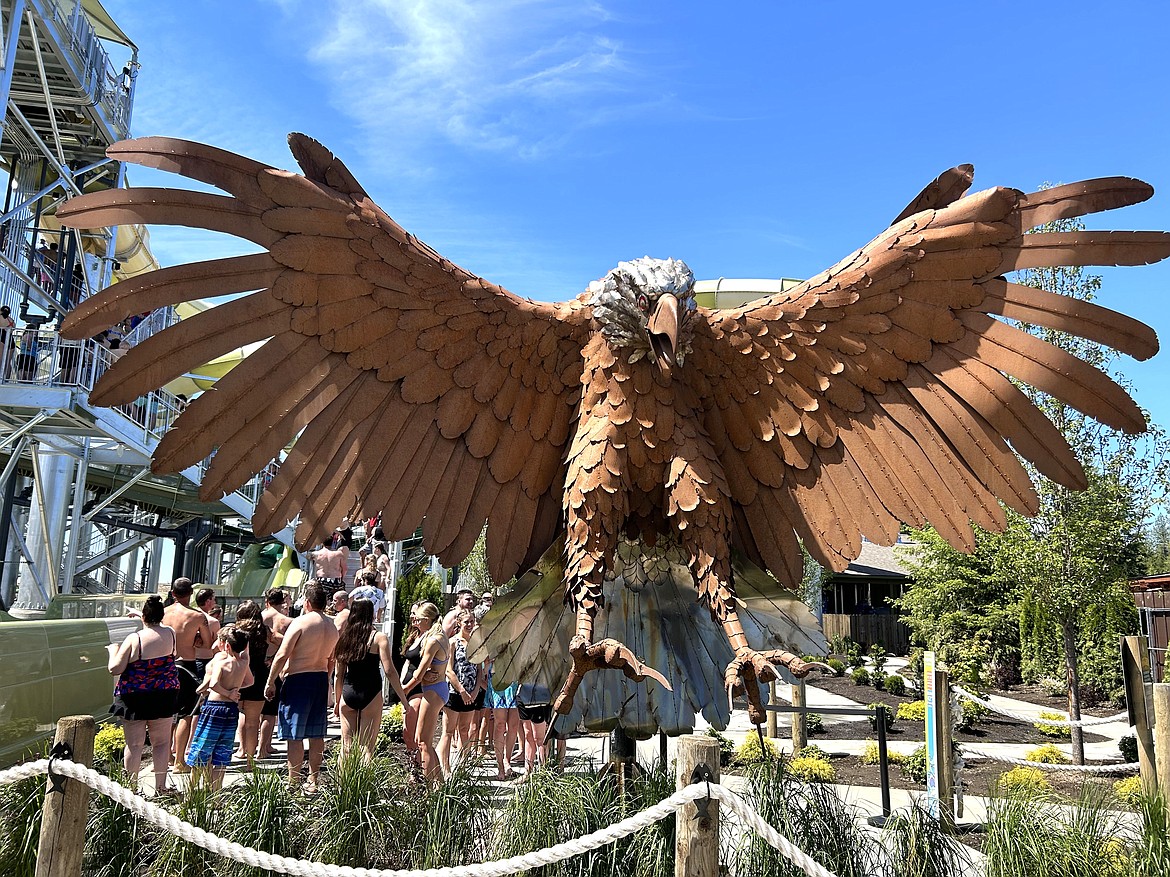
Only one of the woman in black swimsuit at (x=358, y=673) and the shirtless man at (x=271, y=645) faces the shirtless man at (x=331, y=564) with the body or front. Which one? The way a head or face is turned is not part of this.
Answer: the woman in black swimsuit

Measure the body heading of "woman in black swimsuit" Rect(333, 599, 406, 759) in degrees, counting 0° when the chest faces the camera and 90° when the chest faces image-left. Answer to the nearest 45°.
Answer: approximately 180°

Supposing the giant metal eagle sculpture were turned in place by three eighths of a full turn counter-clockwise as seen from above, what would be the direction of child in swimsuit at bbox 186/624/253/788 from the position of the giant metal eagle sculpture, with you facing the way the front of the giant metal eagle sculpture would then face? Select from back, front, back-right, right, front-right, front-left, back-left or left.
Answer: left

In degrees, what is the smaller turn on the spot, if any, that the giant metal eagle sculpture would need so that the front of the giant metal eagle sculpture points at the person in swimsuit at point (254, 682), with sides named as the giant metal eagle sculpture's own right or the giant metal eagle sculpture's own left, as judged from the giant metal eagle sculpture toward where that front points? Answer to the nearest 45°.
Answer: approximately 135° to the giant metal eagle sculpture's own right

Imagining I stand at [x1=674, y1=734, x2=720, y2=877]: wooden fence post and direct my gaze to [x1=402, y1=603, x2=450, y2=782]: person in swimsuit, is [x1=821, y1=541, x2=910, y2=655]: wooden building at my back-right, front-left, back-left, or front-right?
front-right

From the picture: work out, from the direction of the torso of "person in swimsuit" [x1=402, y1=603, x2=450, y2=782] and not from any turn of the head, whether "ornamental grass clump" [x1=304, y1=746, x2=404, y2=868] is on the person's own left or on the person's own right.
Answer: on the person's own left

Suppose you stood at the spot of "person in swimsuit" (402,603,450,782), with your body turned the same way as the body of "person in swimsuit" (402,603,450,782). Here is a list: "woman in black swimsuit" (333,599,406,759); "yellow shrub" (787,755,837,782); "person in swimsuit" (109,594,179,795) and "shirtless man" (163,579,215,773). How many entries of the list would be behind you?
1

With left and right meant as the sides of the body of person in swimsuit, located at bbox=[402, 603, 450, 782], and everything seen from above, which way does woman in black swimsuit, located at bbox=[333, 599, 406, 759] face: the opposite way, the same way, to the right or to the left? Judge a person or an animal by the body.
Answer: to the right

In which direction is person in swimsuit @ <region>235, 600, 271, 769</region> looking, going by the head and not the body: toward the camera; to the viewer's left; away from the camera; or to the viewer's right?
away from the camera

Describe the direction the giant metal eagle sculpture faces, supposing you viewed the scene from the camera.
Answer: facing the viewer
